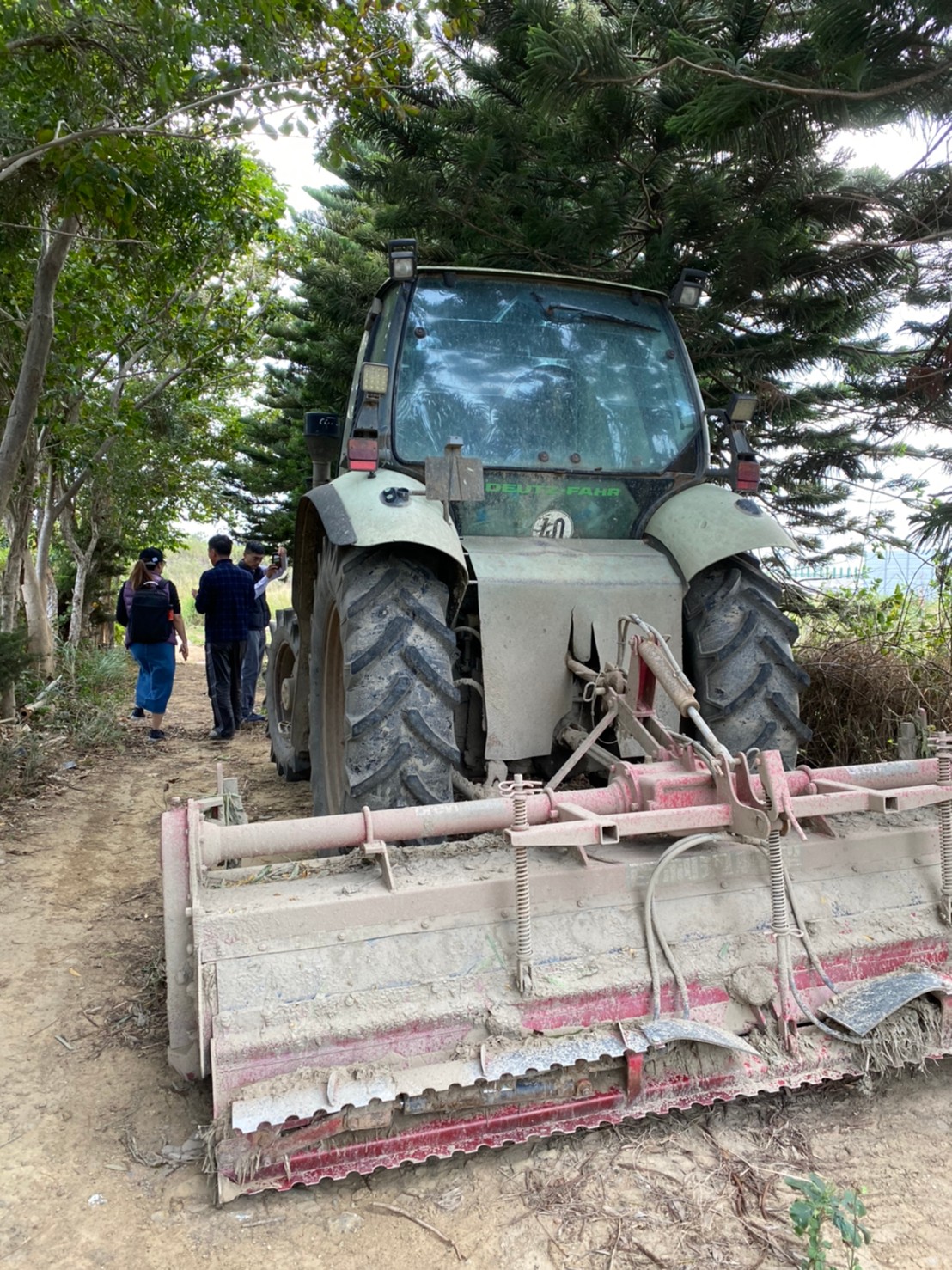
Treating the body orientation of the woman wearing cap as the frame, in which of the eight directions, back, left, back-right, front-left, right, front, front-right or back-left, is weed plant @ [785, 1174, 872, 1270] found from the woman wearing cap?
back

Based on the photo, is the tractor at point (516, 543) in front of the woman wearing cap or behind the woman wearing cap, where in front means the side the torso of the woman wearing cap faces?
behind

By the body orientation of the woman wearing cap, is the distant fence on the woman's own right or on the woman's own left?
on the woman's own right

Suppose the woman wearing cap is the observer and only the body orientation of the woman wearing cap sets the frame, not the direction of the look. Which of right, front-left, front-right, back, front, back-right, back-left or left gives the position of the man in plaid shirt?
back-right

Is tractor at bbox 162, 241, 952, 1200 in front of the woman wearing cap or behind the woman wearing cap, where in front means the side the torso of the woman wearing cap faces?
behind

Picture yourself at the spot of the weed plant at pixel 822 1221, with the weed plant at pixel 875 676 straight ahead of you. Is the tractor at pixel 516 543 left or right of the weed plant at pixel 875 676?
left

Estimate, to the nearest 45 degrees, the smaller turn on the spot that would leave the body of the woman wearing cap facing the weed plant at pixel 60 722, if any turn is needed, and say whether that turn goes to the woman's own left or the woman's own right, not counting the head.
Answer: approximately 90° to the woman's own left

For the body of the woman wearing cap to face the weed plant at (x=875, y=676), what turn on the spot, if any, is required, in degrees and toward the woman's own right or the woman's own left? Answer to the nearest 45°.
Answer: approximately 135° to the woman's own right

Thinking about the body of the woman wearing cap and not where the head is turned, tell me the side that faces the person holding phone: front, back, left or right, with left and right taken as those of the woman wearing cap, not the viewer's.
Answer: right

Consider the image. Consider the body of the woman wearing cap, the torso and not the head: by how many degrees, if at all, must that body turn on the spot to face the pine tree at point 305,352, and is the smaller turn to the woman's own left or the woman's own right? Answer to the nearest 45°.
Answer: approximately 45° to the woman's own right

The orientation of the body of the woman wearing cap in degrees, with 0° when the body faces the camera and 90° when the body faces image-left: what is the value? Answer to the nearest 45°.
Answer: approximately 180°
